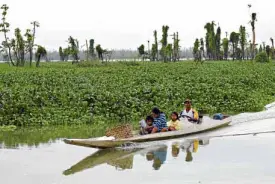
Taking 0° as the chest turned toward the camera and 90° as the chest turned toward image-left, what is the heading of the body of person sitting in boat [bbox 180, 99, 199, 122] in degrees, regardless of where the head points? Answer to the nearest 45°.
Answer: approximately 45°

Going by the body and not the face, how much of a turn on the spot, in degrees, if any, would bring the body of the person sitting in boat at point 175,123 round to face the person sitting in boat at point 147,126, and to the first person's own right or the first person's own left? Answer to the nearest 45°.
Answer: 0° — they already face them

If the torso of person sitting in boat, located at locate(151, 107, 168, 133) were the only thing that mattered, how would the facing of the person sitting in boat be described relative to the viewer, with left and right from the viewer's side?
facing to the left of the viewer

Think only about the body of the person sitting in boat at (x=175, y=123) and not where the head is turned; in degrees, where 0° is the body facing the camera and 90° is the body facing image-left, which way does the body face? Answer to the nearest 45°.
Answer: approximately 45°

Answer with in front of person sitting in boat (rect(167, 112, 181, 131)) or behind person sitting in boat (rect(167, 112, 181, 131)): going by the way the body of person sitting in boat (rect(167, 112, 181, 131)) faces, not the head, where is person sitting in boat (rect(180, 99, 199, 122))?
behind
